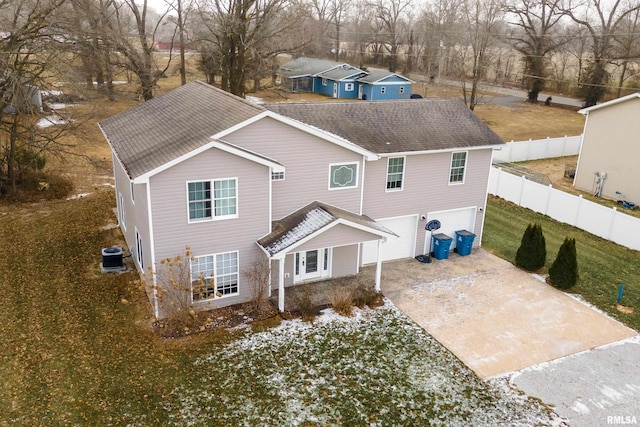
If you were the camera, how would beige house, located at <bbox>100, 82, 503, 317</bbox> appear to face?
facing the viewer and to the right of the viewer

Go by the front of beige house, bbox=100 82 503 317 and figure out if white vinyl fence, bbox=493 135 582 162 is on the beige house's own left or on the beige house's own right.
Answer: on the beige house's own left

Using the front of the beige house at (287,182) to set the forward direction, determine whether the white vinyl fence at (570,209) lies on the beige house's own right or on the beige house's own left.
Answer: on the beige house's own left

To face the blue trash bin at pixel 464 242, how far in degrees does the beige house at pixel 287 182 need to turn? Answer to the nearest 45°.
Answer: approximately 45° to its left

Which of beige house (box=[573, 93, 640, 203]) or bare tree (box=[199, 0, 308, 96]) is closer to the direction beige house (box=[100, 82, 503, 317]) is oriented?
the beige house

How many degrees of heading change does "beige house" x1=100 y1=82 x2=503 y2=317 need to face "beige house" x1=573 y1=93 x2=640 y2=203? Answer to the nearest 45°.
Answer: approximately 90° to its left

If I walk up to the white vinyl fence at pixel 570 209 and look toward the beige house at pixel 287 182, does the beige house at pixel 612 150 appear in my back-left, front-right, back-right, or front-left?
back-right

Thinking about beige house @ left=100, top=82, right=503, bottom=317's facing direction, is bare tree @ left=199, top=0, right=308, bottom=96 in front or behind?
behind
